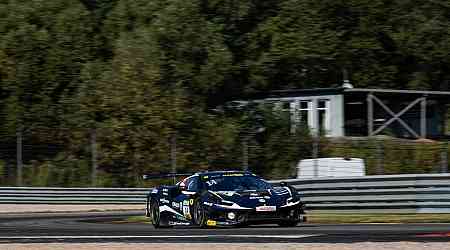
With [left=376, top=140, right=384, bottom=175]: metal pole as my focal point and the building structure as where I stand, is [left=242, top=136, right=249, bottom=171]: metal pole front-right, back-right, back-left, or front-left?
front-right

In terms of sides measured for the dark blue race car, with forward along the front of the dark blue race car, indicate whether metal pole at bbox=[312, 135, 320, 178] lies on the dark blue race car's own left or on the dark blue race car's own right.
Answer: on the dark blue race car's own left

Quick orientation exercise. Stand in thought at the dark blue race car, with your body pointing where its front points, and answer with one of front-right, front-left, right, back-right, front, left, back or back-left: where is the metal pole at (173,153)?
back-left

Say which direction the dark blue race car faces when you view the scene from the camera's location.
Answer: facing the viewer and to the right of the viewer

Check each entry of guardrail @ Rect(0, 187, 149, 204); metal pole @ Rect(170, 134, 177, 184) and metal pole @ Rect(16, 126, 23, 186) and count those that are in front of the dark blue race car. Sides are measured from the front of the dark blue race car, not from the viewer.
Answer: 0

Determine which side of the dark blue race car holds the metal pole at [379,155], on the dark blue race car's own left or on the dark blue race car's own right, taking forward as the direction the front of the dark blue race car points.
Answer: on the dark blue race car's own left

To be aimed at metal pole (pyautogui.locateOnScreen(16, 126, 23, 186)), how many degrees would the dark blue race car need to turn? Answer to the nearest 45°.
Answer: approximately 180°

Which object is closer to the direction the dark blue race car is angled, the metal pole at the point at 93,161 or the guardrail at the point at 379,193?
the guardrail

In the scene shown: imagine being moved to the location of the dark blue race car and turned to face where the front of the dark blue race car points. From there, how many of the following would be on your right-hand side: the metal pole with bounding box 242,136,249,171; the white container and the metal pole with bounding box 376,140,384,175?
0

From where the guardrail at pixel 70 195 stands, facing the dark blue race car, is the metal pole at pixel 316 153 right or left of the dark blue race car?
left

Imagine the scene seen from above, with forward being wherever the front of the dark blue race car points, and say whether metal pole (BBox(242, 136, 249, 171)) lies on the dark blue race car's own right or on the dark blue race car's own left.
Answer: on the dark blue race car's own left
